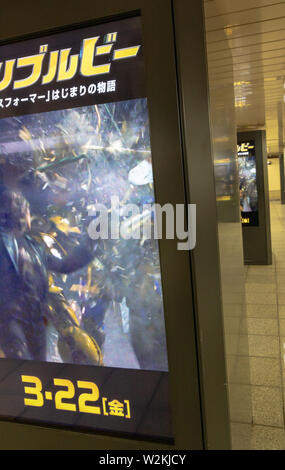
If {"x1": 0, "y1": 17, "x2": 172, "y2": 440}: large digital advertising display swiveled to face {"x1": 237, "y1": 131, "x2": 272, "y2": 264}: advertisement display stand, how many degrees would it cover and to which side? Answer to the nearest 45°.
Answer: approximately 180°

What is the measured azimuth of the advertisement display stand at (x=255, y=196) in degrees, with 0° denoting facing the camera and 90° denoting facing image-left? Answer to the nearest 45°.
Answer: approximately 45°

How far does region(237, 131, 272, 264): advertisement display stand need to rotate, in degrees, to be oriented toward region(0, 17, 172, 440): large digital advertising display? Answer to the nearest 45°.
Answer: approximately 45° to its left
